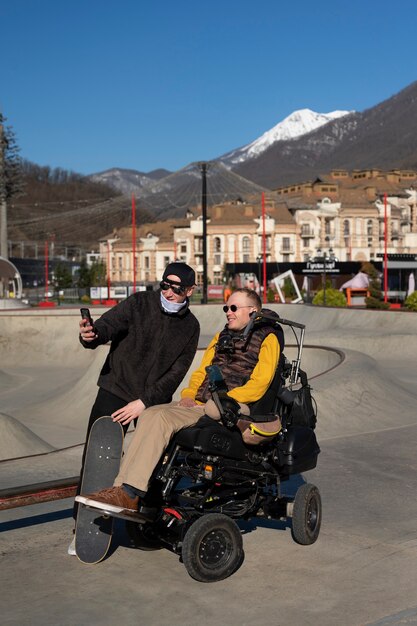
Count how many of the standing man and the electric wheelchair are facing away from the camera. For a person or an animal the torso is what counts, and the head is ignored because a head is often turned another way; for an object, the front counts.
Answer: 0

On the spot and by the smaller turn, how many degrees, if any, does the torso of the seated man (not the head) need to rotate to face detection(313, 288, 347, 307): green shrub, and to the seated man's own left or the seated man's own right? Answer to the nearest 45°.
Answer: approximately 135° to the seated man's own right

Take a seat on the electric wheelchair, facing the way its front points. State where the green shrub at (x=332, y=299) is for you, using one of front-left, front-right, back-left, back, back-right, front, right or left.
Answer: back-right

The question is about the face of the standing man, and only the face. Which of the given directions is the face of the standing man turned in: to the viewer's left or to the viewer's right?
to the viewer's left

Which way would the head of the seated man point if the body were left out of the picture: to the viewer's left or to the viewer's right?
to the viewer's left

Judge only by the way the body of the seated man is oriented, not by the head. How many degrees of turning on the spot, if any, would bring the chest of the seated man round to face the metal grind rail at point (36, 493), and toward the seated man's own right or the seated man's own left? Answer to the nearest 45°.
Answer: approximately 45° to the seated man's own right

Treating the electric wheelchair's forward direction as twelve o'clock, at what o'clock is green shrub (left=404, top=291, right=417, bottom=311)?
The green shrub is roughly at 5 o'clock from the electric wheelchair.

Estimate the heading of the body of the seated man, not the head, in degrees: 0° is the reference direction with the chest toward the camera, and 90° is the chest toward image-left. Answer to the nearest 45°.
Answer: approximately 45°

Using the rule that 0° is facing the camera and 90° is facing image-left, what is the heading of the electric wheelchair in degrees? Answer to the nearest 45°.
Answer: approximately 45°
